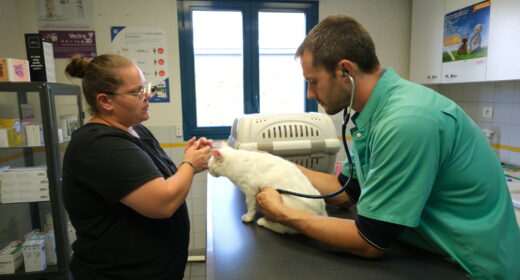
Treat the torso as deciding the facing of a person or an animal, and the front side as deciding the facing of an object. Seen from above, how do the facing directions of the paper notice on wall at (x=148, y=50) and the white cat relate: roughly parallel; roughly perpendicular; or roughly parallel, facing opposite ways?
roughly perpendicular

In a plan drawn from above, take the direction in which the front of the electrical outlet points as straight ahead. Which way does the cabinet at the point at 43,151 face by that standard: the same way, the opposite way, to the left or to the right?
to the left

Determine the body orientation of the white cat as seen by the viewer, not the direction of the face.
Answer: to the viewer's left

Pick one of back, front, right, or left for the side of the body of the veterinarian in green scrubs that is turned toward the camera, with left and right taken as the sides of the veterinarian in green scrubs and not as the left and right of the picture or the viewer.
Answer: left

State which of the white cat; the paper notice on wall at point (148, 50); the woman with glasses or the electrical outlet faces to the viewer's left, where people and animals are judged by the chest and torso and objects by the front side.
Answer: the white cat

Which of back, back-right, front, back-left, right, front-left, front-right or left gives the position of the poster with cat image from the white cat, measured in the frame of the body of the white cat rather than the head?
back-right

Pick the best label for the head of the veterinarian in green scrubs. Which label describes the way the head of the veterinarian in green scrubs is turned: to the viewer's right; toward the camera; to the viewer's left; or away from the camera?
to the viewer's left

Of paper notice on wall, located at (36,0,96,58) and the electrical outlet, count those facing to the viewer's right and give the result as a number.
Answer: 0

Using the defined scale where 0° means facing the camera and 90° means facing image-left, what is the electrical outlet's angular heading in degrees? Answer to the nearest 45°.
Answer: approximately 0°

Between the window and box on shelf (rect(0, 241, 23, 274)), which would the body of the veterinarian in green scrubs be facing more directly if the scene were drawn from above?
the box on shelf

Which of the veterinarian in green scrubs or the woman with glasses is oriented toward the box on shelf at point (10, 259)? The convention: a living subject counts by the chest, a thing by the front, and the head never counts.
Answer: the veterinarian in green scrubs

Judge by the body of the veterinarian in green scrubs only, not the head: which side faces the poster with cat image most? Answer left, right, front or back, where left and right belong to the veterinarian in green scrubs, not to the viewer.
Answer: right

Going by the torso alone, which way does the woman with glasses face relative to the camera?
to the viewer's right

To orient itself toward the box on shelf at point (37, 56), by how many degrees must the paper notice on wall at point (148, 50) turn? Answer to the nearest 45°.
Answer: approximately 45° to its right
